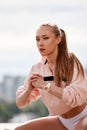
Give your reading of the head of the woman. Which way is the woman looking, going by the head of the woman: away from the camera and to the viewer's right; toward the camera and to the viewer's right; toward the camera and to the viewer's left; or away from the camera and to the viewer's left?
toward the camera and to the viewer's left

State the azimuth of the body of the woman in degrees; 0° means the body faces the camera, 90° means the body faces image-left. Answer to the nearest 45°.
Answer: approximately 45°
